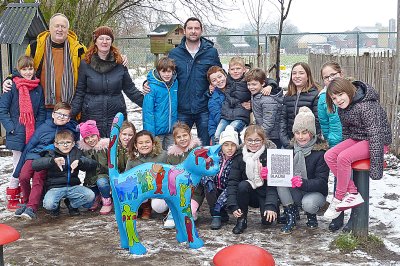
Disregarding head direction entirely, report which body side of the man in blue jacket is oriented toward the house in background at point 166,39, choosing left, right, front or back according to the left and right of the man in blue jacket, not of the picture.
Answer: back

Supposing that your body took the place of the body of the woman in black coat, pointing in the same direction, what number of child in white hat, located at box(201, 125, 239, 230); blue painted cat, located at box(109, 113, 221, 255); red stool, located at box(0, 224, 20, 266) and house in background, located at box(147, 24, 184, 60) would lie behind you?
1

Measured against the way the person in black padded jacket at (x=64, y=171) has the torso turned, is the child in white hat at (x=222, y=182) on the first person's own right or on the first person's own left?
on the first person's own left

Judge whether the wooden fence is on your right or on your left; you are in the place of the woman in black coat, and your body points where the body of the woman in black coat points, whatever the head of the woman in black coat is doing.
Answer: on your left

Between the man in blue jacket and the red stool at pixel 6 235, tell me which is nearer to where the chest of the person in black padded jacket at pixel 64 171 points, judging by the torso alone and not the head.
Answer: the red stool

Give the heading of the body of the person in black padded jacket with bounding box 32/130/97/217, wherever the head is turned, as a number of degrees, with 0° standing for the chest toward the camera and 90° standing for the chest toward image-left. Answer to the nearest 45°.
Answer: approximately 0°

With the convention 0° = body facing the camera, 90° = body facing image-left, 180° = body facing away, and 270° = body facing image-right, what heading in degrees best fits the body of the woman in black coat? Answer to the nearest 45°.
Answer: approximately 0°

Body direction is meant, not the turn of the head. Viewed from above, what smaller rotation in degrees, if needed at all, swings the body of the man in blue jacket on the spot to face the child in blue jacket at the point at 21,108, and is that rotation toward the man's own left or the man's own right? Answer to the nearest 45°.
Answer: approximately 90° to the man's own right

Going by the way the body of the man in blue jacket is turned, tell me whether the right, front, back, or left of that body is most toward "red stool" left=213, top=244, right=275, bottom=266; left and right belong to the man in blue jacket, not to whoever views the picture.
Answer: front
